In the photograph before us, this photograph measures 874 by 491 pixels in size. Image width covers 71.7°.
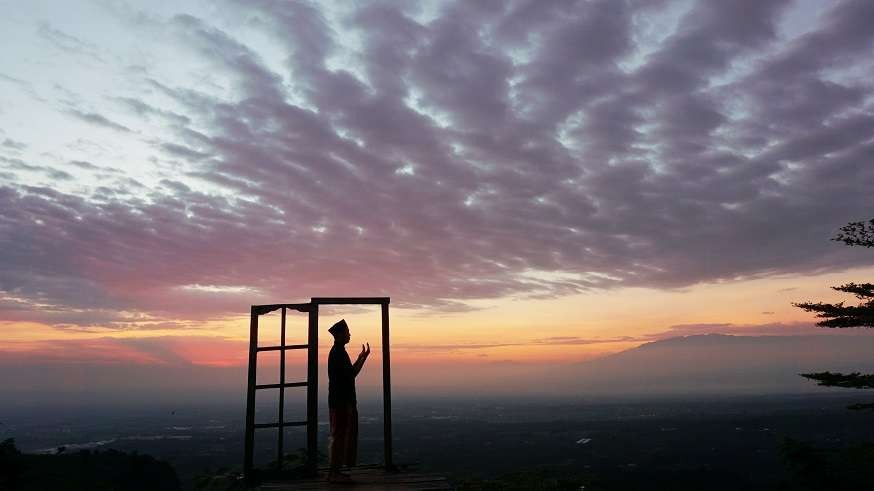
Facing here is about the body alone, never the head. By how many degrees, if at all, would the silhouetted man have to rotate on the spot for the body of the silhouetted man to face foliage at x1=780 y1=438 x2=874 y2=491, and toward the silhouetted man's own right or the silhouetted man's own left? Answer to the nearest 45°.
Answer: approximately 45° to the silhouetted man's own left

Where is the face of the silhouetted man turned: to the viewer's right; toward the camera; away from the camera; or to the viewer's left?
to the viewer's right

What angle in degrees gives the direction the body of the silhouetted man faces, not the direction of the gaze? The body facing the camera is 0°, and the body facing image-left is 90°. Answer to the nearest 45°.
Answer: approximately 270°
